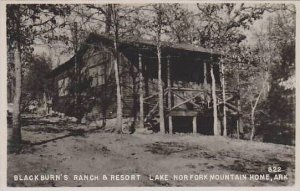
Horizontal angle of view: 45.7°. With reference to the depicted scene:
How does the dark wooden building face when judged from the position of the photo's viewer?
facing the viewer and to the right of the viewer
